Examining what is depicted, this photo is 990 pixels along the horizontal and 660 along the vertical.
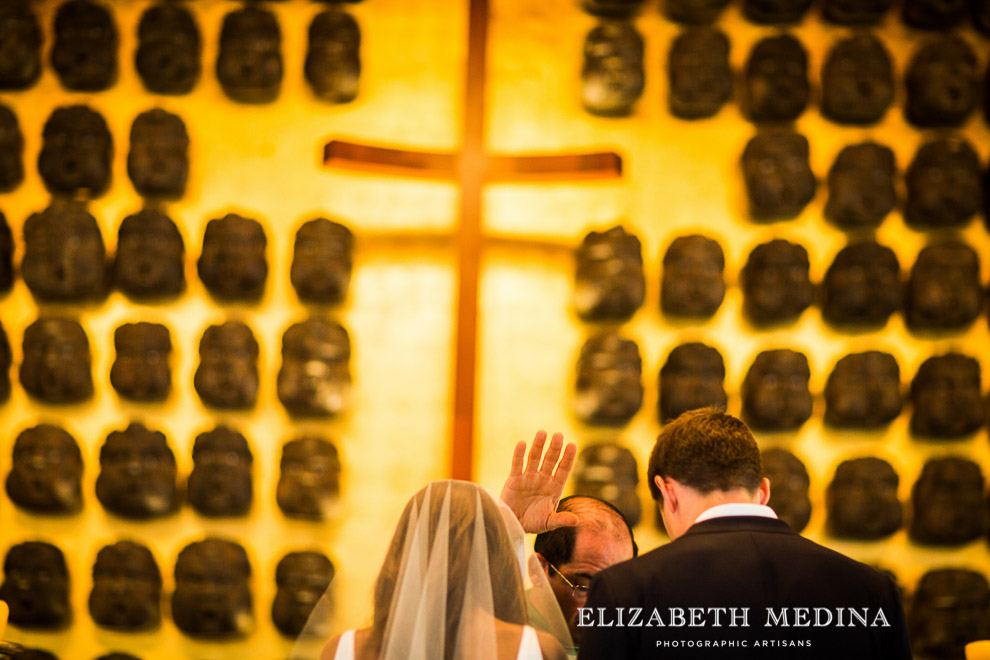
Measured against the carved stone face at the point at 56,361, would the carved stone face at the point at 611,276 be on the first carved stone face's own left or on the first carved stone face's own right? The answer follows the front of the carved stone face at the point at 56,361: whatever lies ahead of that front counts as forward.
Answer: on the first carved stone face's own left

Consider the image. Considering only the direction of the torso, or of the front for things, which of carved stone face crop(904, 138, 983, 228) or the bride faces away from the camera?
the bride

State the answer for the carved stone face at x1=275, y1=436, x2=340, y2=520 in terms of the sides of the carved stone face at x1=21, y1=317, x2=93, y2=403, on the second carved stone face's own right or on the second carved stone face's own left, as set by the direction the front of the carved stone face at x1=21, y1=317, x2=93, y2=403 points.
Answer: on the second carved stone face's own left

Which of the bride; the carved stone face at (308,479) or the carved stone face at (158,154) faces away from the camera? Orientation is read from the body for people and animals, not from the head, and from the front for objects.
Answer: the bride

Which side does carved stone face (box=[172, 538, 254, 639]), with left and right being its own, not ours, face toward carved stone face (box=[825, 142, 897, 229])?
left

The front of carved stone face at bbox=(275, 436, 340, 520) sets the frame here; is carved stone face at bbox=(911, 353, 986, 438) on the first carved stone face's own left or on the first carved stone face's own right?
on the first carved stone face's own left

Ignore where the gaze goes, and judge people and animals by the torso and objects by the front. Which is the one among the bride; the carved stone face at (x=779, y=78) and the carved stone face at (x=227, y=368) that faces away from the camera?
the bride

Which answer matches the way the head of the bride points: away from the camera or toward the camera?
away from the camera

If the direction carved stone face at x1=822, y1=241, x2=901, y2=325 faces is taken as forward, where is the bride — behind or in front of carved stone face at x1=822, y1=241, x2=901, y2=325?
in front

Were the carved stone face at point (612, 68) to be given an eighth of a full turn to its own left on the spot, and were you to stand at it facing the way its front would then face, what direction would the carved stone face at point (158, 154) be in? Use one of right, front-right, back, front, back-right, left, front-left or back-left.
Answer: back-right
